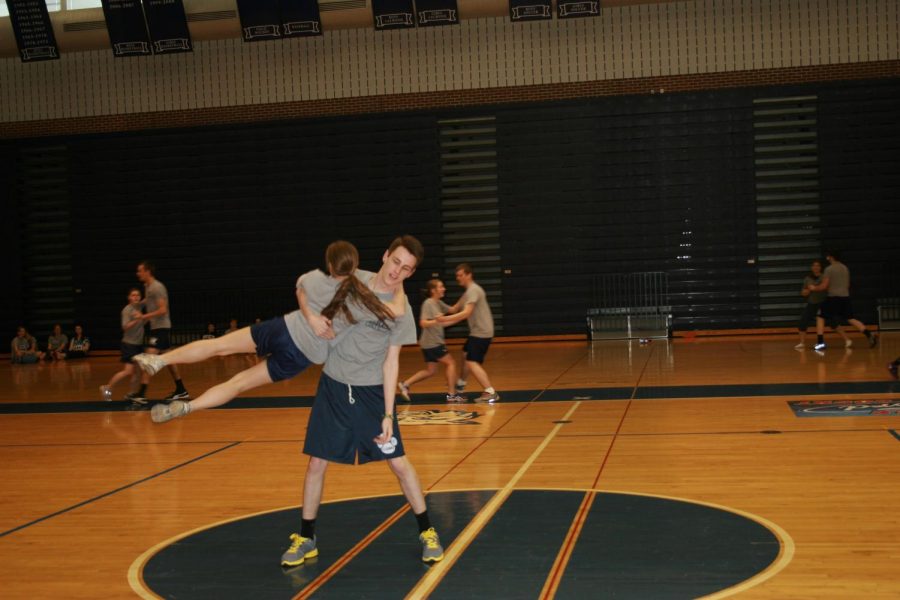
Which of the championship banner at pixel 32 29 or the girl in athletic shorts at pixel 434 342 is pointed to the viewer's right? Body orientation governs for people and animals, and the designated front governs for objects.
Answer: the girl in athletic shorts

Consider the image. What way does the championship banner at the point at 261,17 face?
toward the camera

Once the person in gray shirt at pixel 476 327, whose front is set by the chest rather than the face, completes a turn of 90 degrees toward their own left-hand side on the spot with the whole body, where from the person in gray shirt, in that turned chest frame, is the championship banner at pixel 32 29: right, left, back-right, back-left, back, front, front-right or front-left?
back-right

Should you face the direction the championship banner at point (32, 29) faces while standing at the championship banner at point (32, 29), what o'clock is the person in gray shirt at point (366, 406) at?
The person in gray shirt is roughly at 12 o'clock from the championship banner.

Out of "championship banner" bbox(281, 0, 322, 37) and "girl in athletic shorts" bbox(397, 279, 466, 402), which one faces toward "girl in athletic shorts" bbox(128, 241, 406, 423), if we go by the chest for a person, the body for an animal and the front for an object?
the championship banner

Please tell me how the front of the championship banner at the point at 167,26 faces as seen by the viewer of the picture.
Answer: facing the viewer

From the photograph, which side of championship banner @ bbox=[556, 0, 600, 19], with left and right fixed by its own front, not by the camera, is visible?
front

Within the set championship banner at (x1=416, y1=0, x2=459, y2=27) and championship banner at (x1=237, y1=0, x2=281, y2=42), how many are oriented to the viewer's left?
0

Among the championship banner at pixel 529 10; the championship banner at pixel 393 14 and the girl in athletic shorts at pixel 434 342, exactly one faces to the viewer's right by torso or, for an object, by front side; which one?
the girl in athletic shorts

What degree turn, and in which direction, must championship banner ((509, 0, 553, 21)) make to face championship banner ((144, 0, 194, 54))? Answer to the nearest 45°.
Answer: approximately 90° to its right

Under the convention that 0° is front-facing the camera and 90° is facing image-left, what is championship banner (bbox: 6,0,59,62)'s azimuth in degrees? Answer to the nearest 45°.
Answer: approximately 0°

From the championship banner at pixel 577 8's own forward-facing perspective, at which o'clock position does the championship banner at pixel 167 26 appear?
the championship banner at pixel 167 26 is roughly at 3 o'clock from the championship banner at pixel 577 8.

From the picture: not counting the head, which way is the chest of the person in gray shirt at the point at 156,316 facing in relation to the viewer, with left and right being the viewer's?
facing to the left of the viewer

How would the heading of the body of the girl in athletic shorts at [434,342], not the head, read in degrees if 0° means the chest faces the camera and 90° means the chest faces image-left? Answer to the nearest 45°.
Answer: approximately 270°

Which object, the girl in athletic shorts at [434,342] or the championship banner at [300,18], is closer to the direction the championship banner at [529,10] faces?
the girl in athletic shorts

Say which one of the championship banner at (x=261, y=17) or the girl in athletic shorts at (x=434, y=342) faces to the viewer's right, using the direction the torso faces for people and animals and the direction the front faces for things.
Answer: the girl in athletic shorts
